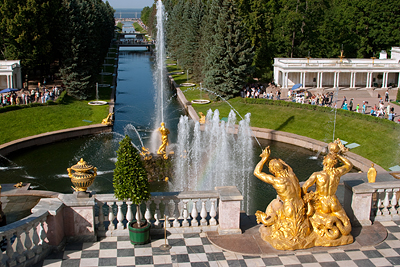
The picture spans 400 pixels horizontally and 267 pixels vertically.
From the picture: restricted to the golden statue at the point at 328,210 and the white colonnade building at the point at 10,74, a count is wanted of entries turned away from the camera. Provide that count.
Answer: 1

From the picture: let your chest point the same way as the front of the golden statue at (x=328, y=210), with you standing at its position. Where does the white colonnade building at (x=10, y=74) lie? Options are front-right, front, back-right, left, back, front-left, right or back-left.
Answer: front-left

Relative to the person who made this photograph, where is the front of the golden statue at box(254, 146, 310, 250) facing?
facing away from the viewer and to the left of the viewer

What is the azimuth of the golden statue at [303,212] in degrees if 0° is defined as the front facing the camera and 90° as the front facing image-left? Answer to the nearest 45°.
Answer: approximately 180°

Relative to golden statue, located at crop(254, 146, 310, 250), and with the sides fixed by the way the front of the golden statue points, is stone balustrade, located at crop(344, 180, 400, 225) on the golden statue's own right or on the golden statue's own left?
on the golden statue's own right

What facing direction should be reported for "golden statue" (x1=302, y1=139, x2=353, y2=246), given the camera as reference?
facing away from the viewer
